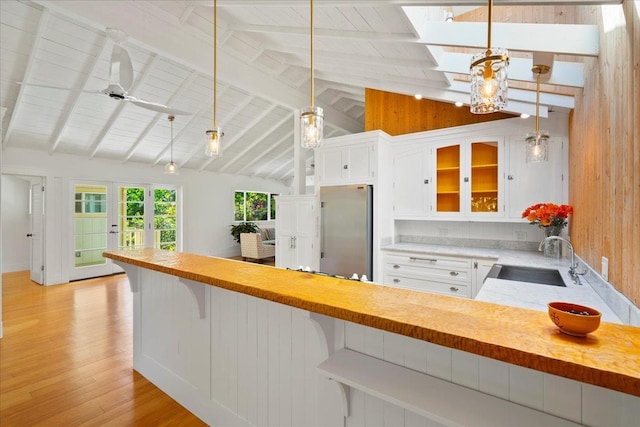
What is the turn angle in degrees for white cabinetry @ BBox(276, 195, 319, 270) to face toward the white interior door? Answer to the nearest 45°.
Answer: approximately 90° to its right

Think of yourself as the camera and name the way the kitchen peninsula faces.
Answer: facing the viewer and to the left of the viewer

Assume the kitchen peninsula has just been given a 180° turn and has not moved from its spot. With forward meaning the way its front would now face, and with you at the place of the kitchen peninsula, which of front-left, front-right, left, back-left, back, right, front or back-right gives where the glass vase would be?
front

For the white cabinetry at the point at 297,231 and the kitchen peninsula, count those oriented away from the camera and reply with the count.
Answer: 0

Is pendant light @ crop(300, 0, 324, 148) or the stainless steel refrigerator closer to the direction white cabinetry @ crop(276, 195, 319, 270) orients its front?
the pendant light

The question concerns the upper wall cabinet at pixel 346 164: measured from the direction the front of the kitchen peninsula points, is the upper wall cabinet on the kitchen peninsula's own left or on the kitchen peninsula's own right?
on the kitchen peninsula's own right

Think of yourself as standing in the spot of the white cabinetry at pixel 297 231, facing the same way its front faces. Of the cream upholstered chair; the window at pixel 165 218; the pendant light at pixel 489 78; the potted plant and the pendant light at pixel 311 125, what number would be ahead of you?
2

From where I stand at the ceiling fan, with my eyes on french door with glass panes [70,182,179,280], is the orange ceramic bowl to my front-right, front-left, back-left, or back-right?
back-right

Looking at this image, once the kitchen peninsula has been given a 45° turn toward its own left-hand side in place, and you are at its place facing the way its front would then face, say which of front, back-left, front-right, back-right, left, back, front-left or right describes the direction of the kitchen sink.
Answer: back-left

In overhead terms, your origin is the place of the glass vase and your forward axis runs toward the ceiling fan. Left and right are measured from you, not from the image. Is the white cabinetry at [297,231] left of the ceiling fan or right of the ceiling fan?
right

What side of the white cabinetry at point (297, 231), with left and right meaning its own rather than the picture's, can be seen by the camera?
front

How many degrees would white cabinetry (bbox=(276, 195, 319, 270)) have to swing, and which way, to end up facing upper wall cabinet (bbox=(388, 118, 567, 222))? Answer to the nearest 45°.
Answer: approximately 45° to its left

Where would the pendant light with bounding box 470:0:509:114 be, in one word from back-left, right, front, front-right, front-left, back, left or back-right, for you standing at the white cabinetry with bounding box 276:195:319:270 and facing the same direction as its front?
front
